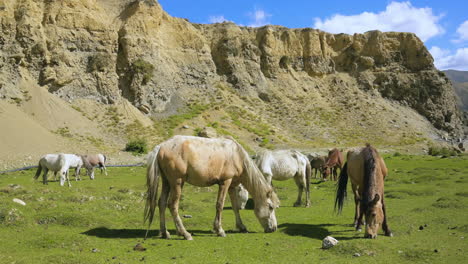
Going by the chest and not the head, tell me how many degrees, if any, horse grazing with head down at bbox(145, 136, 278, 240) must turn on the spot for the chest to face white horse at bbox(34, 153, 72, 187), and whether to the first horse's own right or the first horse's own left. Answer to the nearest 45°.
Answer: approximately 135° to the first horse's own left

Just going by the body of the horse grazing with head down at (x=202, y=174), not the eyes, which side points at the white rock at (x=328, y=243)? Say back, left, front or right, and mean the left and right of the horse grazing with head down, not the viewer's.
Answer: front

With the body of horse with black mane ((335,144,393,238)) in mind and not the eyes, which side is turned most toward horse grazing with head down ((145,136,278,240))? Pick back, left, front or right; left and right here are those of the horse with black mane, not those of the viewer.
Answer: right

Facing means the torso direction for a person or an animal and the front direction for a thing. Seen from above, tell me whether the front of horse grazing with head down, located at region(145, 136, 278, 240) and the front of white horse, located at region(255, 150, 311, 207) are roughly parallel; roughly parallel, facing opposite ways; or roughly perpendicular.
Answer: roughly parallel, facing opposite ways

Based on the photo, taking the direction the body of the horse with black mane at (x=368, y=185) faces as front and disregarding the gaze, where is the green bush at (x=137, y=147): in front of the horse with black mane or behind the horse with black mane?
behind

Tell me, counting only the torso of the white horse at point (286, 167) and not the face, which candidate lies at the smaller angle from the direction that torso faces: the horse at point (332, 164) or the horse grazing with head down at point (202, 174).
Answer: the horse grazing with head down

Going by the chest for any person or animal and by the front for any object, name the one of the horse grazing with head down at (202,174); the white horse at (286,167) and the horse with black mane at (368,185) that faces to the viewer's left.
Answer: the white horse

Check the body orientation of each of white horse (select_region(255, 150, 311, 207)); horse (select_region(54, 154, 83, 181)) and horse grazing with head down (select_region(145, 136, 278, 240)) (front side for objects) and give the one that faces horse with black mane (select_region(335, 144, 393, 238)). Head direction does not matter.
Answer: the horse grazing with head down

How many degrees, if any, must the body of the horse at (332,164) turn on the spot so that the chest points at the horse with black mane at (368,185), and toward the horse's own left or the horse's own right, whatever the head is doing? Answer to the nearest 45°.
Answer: approximately 45° to the horse's own left

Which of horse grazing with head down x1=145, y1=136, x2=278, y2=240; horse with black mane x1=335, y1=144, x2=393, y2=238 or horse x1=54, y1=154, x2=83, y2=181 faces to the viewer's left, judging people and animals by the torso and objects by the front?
the horse

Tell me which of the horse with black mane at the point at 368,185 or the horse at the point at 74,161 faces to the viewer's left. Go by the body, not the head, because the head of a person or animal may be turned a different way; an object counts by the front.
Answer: the horse

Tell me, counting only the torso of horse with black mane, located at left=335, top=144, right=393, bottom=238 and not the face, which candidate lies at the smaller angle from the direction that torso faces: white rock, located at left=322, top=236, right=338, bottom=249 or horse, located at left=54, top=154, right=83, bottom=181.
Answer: the white rock

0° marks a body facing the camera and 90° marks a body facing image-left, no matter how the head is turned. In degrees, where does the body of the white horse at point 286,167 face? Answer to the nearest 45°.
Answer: approximately 90°

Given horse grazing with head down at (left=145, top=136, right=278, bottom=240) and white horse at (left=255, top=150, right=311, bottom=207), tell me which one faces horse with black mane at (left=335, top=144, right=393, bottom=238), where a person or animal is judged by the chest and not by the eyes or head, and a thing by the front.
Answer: the horse grazing with head down

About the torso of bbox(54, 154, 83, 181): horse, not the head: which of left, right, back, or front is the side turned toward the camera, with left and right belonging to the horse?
left

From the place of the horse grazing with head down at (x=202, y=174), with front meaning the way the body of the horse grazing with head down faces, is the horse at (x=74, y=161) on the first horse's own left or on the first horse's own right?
on the first horse's own left

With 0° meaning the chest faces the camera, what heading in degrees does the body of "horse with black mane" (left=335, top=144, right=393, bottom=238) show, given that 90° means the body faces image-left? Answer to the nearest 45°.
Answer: approximately 315°
